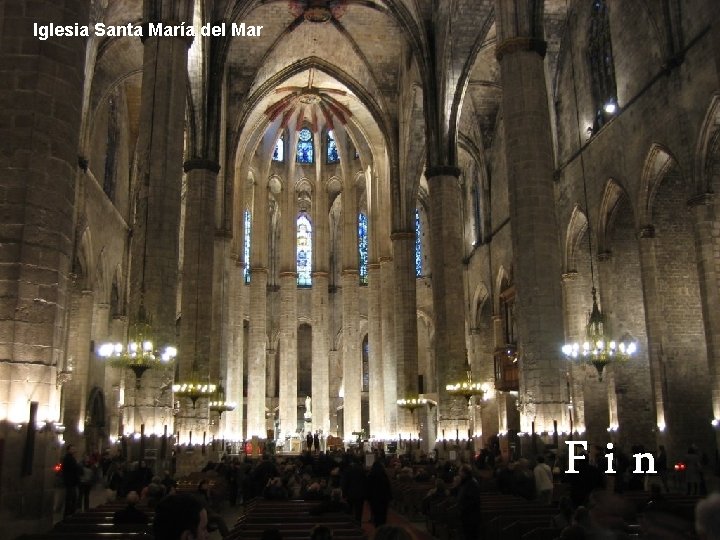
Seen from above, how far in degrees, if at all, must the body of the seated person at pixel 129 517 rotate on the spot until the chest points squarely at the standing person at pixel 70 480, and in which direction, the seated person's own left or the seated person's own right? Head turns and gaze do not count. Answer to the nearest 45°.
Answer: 0° — they already face them

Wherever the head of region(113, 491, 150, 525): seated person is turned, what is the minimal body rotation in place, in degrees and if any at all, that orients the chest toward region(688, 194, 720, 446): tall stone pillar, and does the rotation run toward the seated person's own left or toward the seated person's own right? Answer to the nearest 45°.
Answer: approximately 45° to the seated person's own right

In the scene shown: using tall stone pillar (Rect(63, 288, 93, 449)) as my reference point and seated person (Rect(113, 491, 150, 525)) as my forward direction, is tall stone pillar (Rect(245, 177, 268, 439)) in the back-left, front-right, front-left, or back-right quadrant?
back-left

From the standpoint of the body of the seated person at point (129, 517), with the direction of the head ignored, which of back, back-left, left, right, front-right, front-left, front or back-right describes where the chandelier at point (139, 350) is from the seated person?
front

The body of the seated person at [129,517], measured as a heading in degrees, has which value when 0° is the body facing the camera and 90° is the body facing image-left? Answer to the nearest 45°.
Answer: approximately 180°

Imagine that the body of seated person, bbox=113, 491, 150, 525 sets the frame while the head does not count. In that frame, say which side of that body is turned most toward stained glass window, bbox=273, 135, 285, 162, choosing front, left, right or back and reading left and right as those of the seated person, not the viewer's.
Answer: front

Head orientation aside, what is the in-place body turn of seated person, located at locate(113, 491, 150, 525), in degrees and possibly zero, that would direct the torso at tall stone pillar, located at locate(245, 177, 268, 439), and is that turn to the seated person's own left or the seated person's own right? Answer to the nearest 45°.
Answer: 0° — they already face it

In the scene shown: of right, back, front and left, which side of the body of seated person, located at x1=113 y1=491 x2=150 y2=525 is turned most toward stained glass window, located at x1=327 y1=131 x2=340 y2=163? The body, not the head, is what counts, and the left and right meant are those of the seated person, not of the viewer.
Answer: front

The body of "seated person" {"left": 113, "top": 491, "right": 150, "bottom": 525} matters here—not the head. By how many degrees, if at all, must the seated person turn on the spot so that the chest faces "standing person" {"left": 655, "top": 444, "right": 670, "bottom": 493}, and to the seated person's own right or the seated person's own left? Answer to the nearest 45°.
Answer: approximately 45° to the seated person's own right

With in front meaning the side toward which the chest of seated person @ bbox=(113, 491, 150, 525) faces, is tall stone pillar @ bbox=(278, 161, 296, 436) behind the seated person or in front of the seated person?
in front

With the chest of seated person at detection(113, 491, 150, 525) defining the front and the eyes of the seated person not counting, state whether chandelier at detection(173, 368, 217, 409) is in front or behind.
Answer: in front

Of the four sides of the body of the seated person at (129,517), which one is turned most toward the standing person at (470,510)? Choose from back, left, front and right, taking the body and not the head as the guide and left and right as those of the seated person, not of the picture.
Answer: right

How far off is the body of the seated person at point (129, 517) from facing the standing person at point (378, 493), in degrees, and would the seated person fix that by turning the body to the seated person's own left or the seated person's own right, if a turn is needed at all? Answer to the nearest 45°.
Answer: approximately 45° to the seated person's own right

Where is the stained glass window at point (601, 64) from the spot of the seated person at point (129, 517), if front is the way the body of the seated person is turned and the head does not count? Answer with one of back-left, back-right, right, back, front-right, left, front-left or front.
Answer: front-right

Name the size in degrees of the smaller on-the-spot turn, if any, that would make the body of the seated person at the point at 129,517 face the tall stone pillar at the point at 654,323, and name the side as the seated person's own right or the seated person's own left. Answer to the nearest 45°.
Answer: approximately 45° to the seated person's own right
